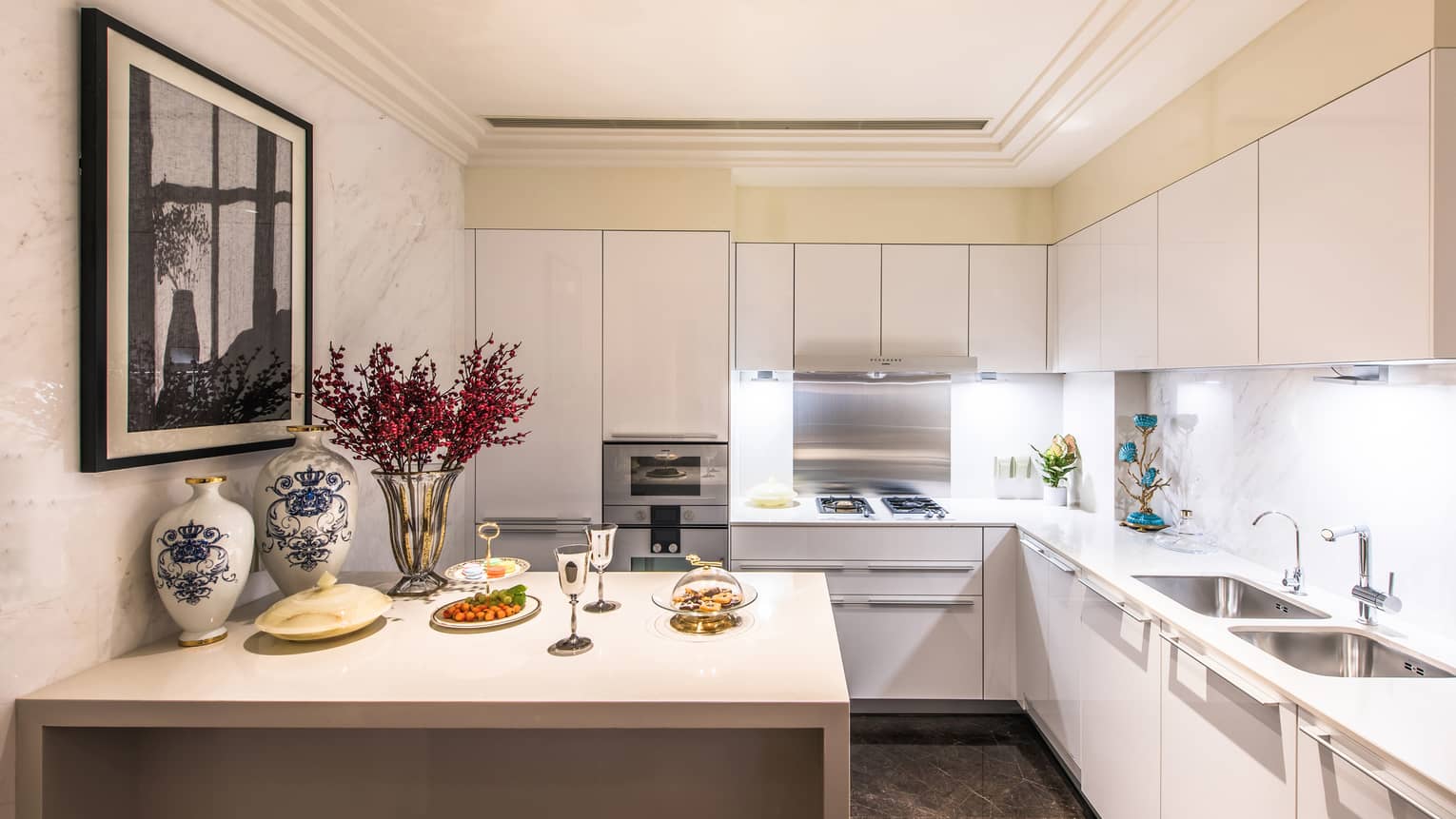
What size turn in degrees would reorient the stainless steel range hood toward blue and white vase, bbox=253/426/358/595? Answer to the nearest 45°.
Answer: approximately 45° to its right

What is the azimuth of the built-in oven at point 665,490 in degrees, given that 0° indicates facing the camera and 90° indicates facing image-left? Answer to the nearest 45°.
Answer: approximately 0°

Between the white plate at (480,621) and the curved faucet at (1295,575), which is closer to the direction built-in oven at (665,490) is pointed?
the white plate

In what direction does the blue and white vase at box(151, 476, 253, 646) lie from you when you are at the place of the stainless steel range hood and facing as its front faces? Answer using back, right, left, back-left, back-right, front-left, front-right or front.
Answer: front-right

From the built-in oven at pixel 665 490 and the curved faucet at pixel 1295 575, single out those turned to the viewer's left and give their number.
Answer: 1

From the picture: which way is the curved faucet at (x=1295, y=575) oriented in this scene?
to the viewer's left

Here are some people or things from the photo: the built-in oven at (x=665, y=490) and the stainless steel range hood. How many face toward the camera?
2

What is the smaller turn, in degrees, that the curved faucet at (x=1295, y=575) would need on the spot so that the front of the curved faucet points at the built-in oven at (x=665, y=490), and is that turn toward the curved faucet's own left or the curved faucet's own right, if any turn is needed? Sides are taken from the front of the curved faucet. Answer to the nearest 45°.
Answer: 0° — it already faces it

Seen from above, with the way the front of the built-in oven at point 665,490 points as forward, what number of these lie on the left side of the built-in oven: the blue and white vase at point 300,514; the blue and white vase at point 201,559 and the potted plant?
1

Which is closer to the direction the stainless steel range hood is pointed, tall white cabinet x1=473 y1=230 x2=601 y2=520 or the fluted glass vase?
the fluted glass vase

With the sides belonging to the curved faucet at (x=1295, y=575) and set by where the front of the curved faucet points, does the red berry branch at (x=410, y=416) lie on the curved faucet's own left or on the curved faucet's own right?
on the curved faucet's own left

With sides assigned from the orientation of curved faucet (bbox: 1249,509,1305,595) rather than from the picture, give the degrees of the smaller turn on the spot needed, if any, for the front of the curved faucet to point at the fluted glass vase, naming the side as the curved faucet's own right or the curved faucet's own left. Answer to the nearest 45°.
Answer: approximately 45° to the curved faucet's own left

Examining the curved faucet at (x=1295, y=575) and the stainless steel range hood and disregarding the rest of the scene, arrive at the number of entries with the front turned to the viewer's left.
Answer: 1

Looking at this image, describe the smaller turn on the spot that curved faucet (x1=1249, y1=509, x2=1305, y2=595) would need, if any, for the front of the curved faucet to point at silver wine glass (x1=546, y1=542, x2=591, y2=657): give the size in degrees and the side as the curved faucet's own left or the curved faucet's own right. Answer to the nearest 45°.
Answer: approximately 45° to the curved faucet's own left
